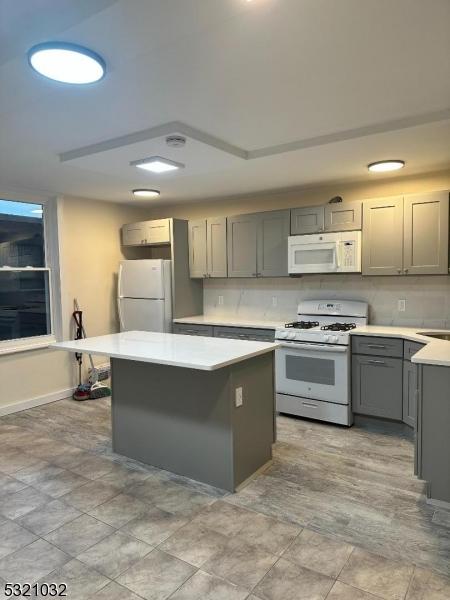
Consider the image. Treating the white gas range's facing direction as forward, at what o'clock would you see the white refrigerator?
The white refrigerator is roughly at 2 o'clock from the white gas range.

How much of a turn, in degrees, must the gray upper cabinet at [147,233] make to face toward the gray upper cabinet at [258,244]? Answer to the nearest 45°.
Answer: approximately 90° to its left

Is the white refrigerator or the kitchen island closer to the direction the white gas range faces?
the kitchen island

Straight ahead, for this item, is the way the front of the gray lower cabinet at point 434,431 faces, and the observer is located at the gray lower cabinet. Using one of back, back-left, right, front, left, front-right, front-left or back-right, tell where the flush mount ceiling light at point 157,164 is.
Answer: front

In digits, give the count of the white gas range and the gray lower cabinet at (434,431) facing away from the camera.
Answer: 0

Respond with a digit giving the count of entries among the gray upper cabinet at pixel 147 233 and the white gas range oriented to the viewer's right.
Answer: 0

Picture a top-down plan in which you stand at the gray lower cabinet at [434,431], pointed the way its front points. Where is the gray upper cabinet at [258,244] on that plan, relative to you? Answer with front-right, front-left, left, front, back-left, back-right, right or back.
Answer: front-right

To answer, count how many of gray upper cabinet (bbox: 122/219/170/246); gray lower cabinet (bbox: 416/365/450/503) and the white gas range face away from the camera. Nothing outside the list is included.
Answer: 0

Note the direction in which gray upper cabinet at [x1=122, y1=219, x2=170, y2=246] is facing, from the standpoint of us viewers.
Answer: facing the viewer and to the left of the viewer

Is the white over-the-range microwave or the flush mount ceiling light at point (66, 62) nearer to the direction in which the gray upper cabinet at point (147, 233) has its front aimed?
the flush mount ceiling light

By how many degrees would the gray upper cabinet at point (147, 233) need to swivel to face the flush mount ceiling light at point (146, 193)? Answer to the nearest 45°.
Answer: approximately 45° to its left

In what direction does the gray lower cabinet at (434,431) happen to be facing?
to the viewer's left

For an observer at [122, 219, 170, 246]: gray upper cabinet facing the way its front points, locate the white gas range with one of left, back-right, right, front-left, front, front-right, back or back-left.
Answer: left

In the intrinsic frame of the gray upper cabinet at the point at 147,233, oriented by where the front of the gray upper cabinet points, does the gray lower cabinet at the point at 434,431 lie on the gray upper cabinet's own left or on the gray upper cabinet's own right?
on the gray upper cabinet's own left

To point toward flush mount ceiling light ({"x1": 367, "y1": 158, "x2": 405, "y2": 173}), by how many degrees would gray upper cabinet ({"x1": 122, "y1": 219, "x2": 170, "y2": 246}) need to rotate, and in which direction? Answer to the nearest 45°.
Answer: approximately 90° to its left
